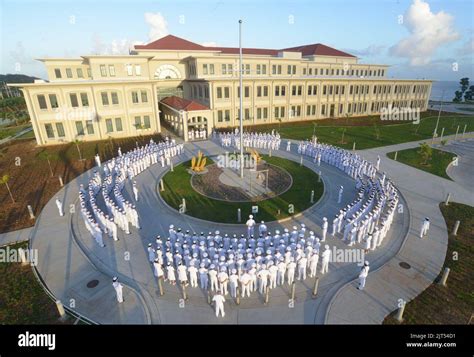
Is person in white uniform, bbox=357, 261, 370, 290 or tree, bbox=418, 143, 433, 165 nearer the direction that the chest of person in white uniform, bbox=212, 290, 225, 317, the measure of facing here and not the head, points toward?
the tree

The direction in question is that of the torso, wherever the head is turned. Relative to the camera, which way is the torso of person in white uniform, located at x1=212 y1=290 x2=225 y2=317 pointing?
away from the camera

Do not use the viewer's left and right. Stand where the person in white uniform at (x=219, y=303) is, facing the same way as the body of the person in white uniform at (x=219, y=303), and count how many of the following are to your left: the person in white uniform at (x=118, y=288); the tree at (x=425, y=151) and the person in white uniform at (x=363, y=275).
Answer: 1

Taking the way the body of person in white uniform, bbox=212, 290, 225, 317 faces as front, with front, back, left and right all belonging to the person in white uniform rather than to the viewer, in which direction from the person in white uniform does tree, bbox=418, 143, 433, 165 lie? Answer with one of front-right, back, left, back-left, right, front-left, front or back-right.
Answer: front-right

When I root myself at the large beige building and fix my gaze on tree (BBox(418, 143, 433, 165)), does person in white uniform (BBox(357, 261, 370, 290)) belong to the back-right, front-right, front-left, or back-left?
front-right

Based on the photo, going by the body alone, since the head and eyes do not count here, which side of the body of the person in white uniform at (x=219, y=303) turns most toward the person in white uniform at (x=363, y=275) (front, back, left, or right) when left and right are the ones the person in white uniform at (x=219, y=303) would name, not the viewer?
right

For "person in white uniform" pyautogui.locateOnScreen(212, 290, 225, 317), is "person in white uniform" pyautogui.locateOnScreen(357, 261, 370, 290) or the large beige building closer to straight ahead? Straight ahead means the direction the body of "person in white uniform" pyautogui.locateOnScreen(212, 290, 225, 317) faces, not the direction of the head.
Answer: the large beige building

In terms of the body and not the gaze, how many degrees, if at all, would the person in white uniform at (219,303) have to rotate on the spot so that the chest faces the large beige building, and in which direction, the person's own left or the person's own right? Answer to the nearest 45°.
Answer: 0° — they already face it

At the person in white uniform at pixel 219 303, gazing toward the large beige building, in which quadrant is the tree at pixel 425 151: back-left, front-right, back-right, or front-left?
front-right

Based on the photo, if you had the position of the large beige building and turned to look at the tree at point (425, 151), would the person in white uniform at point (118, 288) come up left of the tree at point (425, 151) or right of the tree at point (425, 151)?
right

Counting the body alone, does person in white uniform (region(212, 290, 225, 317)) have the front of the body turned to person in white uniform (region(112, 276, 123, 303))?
no
